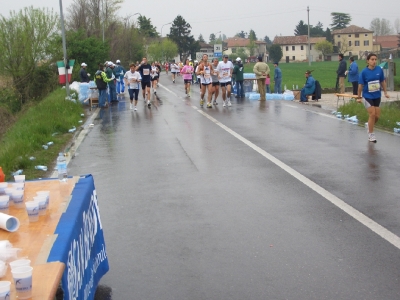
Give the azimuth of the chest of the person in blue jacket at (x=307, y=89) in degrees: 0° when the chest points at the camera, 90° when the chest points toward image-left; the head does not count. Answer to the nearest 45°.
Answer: approximately 90°

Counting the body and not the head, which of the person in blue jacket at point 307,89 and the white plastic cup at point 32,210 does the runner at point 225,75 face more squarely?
the white plastic cup

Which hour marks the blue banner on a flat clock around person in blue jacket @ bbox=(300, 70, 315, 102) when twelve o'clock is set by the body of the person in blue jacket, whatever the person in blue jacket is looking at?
The blue banner is roughly at 9 o'clock from the person in blue jacket.

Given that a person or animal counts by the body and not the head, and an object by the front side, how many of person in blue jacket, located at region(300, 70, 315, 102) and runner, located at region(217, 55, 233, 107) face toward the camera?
1

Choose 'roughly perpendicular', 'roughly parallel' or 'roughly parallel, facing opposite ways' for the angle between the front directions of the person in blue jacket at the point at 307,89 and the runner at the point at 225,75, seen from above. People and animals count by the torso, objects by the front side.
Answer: roughly perpendicular

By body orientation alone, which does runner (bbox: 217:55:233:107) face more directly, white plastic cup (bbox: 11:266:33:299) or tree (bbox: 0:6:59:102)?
the white plastic cup

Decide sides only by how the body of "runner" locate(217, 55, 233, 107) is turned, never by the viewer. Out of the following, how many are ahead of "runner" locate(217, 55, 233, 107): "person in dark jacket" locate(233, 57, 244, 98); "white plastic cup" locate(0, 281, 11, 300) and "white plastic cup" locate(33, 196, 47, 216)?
2

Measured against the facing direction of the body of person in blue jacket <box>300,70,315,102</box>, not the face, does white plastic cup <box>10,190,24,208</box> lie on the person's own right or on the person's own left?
on the person's own left
